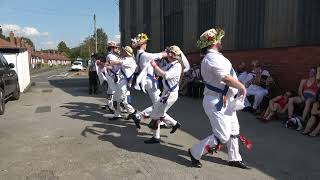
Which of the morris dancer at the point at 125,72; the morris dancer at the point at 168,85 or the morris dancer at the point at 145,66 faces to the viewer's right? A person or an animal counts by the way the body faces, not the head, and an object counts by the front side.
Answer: the morris dancer at the point at 145,66

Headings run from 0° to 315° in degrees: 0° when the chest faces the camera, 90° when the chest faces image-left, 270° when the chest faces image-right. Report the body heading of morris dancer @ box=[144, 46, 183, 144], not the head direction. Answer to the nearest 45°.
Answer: approximately 90°

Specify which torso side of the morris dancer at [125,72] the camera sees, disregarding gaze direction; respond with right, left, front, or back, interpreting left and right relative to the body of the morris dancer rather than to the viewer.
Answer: left

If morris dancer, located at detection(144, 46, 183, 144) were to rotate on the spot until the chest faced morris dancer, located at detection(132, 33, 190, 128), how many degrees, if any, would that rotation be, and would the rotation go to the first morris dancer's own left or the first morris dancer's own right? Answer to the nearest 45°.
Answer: approximately 45° to the first morris dancer's own right

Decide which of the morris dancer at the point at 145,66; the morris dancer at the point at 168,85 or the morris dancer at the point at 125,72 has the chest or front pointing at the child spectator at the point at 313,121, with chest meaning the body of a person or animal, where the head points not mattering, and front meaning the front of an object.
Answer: the morris dancer at the point at 145,66

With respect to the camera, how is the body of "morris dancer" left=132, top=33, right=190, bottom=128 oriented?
to the viewer's right

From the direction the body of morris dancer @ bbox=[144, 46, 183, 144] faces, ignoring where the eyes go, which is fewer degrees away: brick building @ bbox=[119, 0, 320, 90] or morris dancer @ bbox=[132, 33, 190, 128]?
the morris dancer
